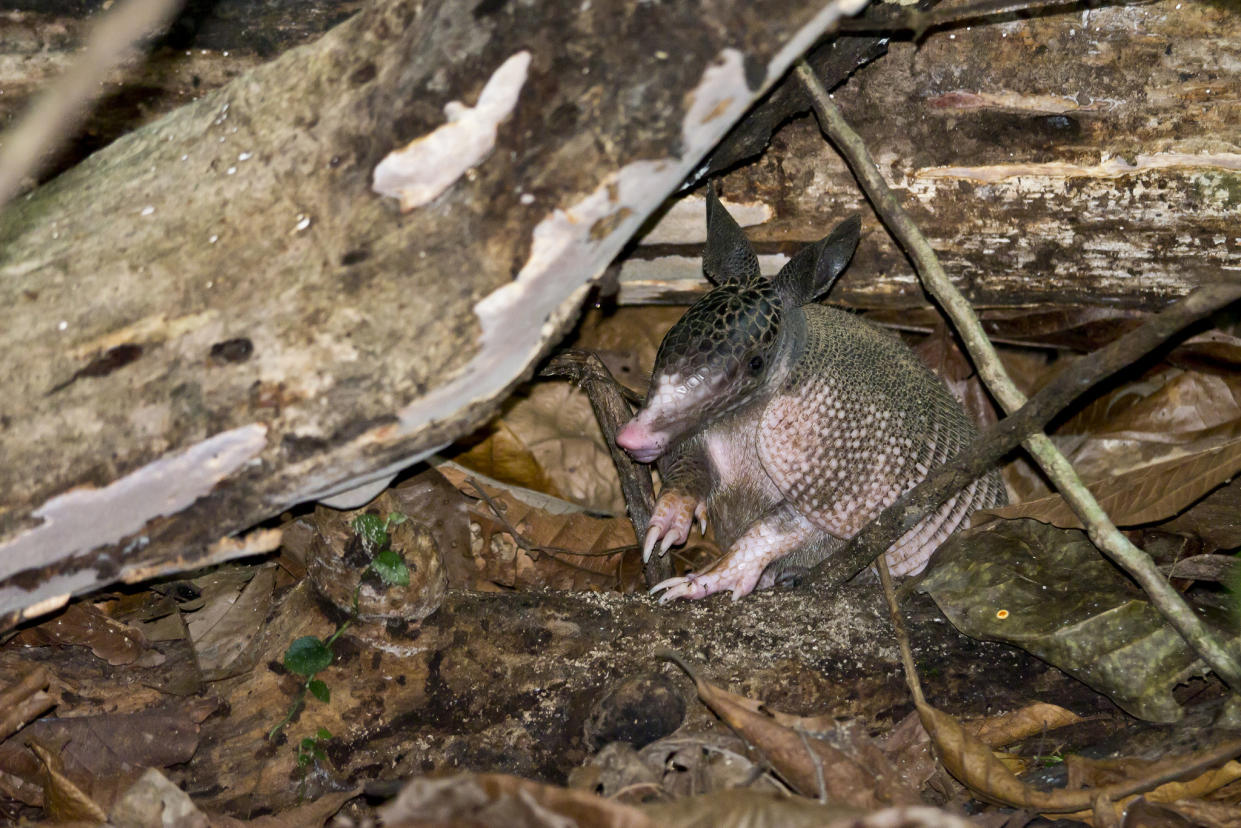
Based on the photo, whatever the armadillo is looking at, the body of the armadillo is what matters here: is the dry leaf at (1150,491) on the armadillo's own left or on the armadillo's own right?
on the armadillo's own left

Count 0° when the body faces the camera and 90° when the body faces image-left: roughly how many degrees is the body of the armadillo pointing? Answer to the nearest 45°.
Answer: approximately 45°

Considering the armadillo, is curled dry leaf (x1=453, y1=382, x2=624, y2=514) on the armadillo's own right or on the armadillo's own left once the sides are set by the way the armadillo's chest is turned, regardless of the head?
on the armadillo's own right

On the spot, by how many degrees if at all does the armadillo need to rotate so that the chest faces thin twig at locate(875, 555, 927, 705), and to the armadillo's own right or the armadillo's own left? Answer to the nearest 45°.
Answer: approximately 45° to the armadillo's own left
